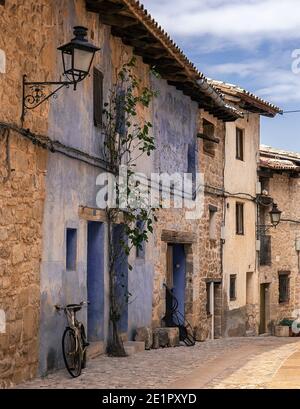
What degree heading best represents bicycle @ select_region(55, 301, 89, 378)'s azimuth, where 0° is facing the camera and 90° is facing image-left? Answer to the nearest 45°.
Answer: approximately 0°

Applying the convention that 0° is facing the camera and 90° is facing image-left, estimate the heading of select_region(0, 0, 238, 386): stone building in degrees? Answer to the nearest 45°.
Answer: approximately 315°

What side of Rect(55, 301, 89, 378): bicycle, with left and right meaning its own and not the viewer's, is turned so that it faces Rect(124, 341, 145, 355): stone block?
back

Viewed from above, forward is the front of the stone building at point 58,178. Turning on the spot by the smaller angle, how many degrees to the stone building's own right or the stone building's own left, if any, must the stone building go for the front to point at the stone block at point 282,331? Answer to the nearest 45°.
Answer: approximately 90° to the stone building's own left
